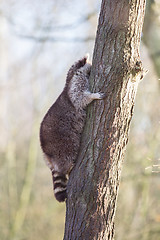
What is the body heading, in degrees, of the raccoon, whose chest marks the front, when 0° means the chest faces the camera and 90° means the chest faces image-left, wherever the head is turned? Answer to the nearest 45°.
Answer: approximately 225°
